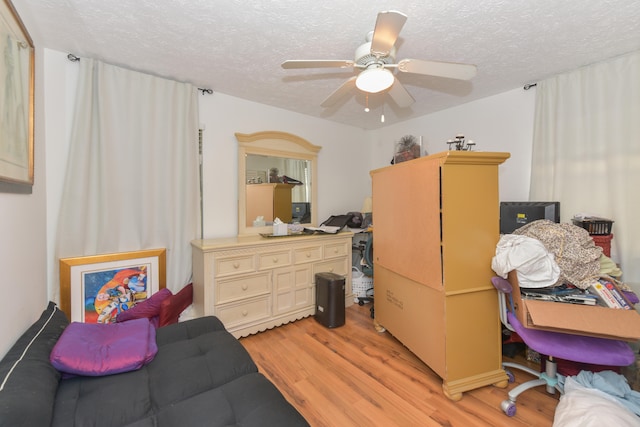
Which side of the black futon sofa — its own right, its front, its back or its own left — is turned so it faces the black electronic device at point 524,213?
front

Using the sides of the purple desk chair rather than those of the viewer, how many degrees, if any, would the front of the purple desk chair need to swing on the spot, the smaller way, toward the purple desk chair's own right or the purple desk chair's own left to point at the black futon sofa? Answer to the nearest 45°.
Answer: approximately 135° to the purple desk chair's own right

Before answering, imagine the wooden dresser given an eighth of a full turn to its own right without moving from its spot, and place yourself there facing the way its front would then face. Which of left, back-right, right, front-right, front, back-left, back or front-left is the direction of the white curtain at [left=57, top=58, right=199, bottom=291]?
right

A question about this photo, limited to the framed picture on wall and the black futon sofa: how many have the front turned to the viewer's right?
2

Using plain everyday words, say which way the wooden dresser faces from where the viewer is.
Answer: facing the viewer and to the right of the viewer

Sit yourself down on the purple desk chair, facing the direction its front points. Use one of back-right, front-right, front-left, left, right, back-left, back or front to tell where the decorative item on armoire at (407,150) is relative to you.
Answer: back-left

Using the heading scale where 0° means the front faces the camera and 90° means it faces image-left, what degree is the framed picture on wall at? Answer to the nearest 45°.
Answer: approximately 270°

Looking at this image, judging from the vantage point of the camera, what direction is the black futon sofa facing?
facing to the right of the viewer

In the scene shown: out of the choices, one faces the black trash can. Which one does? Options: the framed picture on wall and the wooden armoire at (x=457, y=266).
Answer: the framed picture on wall

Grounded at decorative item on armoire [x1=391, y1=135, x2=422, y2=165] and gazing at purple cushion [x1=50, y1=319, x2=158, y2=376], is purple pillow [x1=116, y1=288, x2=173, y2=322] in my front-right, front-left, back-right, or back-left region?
front-right

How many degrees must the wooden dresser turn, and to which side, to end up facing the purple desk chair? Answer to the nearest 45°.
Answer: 0° — it already faces it
